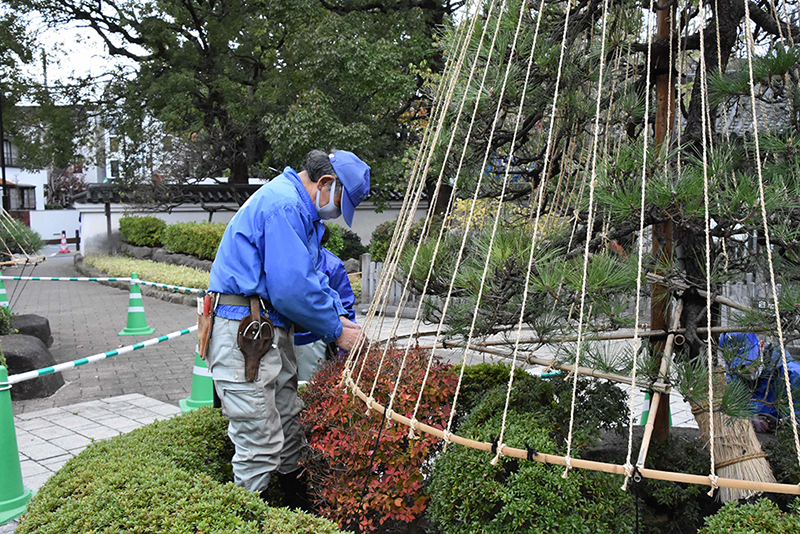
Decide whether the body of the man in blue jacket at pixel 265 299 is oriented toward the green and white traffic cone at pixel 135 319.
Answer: no

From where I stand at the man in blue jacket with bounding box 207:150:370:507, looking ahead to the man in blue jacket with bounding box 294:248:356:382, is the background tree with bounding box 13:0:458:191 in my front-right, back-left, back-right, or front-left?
front-left

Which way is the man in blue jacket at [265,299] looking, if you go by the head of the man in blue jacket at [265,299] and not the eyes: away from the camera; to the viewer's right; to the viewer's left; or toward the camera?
to the viewer's right

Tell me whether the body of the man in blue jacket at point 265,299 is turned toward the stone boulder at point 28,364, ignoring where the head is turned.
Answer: no

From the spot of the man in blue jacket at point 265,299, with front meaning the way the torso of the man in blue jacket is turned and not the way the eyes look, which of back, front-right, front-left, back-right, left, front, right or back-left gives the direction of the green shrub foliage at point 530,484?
front-right

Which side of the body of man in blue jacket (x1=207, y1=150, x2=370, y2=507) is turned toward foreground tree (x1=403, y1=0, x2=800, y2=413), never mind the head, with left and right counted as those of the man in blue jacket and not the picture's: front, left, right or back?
front

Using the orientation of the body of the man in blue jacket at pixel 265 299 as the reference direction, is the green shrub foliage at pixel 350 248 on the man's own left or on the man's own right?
on the man's own left

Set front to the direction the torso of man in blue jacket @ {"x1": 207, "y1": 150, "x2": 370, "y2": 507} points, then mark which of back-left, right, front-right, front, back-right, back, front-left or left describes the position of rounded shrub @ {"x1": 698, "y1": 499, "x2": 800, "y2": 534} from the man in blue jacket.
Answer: front-right

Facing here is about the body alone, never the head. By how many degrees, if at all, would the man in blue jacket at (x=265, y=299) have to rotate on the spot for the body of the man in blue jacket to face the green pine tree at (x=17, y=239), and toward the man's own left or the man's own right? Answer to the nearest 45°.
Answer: approximately 135° to the man's own left

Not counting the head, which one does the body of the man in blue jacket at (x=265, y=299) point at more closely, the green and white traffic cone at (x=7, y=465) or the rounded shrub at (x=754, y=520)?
the rounded shrub

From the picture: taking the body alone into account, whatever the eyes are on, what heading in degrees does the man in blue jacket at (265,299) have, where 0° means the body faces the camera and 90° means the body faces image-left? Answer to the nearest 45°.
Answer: approximately 270°

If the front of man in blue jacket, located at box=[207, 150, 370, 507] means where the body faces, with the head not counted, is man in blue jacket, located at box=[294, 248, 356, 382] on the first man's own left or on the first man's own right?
on the first man's own left

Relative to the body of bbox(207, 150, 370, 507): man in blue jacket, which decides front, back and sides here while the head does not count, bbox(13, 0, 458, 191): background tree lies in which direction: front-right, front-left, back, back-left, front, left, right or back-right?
left

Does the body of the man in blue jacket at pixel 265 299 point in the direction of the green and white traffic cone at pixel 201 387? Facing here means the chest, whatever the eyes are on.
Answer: no

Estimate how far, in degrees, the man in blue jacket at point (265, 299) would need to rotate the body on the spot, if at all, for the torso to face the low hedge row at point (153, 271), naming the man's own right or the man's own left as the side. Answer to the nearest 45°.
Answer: approximately 90° to the man's own left
